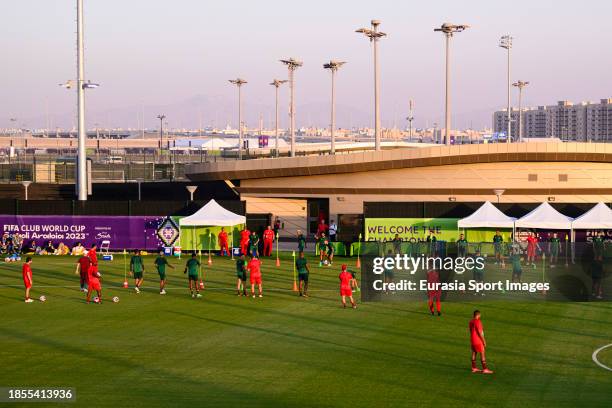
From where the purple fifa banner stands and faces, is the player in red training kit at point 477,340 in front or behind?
in front

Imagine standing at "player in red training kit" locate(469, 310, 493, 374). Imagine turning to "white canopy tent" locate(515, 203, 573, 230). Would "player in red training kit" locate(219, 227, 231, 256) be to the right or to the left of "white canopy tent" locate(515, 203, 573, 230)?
left

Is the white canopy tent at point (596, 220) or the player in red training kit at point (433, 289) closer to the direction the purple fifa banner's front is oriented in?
the player in red training kit

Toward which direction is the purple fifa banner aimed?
toward the camera

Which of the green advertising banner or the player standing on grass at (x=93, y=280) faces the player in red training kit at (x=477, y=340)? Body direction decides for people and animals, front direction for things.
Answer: the green advertising banner

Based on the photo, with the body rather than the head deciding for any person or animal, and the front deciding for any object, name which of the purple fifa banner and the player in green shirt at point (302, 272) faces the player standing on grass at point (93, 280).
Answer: the purple fifa banner

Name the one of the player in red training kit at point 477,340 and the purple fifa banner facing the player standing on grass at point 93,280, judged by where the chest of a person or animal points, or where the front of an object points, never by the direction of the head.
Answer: the purple fifa banner

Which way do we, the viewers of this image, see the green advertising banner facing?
facing the viewer
